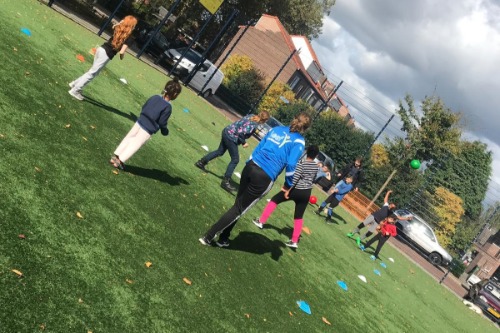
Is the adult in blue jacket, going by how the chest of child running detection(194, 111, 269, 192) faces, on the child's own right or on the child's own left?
on the child's own right

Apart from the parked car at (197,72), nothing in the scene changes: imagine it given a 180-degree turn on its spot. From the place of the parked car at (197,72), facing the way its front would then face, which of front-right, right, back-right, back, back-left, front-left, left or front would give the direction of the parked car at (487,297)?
right

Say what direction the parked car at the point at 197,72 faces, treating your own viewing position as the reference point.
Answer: facing the viewer and to the left of the viewer

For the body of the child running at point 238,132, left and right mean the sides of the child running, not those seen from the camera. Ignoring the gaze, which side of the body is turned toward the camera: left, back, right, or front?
right

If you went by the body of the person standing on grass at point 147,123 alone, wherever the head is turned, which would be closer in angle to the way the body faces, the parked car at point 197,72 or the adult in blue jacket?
the parked car

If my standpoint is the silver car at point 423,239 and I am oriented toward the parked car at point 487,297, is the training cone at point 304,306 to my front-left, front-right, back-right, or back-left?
front-right

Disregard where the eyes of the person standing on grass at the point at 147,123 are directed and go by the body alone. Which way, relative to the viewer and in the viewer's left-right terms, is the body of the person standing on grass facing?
facing away from the viewer and to the right of the viewer

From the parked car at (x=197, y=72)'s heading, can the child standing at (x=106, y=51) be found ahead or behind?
ahead

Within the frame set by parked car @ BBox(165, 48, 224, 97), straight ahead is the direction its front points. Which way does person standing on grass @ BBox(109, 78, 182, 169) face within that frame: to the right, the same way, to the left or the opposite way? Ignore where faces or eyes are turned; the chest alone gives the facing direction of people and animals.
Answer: the opposite way

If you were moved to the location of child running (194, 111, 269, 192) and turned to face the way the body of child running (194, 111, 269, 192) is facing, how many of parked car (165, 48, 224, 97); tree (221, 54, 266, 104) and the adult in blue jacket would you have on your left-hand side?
2
